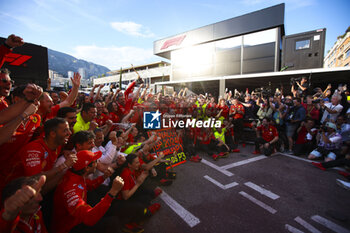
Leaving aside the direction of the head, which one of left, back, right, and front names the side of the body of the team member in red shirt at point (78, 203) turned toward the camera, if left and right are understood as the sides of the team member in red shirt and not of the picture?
right

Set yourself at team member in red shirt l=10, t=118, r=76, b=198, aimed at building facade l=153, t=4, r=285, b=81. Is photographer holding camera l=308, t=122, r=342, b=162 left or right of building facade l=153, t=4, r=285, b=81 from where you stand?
right

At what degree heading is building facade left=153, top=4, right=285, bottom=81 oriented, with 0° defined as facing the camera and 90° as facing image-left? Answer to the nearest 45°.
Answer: approximately 45°

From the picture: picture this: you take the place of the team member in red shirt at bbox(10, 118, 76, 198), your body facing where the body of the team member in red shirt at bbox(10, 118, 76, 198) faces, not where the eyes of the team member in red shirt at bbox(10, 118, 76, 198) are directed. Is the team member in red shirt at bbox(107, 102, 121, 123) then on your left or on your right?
on your left

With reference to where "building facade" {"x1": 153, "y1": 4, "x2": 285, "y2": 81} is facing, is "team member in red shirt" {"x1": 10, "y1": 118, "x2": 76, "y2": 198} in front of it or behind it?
in front

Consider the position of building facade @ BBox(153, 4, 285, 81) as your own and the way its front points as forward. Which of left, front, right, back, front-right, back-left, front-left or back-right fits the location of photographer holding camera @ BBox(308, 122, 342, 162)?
front-left

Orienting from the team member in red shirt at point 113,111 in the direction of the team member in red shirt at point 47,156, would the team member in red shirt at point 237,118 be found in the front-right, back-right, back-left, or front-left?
back-left

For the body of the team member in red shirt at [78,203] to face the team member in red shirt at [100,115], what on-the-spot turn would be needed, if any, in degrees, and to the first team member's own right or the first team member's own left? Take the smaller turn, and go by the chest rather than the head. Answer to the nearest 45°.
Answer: approximately 90° to the first team member's own left
